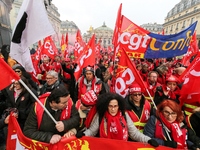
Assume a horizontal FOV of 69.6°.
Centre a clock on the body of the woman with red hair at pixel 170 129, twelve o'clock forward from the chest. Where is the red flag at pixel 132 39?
The red flag is roughly at 5 o'clock from the woman with red hair.

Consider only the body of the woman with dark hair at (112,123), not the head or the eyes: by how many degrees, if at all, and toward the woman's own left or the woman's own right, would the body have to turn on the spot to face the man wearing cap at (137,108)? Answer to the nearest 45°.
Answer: approximately 135° to the woman's own left

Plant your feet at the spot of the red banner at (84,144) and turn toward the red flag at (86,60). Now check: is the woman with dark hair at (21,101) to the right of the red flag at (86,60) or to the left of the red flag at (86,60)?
left

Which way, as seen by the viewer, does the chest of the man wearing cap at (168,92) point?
toward the camera

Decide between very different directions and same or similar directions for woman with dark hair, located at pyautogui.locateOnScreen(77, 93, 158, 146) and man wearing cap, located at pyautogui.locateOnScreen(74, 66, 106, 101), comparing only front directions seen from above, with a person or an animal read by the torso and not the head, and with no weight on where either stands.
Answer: same or similar directions

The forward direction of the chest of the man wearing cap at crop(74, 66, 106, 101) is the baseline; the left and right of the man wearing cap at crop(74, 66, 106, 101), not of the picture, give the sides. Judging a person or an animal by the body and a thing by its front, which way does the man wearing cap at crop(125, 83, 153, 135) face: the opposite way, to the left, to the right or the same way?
the same way

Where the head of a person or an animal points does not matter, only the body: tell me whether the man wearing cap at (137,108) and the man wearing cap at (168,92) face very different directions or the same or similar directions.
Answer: same or similar directions

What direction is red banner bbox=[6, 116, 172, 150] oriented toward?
toward the camera

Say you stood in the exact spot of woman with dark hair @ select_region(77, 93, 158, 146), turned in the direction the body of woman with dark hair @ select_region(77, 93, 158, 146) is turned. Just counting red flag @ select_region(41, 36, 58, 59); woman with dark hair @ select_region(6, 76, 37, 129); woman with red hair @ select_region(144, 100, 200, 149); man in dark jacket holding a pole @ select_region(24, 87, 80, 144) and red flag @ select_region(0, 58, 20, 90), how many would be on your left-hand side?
1

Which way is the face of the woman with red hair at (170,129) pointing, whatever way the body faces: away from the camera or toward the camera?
toward the camera

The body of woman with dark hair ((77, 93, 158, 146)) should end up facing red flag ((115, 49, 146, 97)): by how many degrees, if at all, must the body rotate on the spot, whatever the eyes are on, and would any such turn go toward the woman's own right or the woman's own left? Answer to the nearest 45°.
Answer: approximately 180°

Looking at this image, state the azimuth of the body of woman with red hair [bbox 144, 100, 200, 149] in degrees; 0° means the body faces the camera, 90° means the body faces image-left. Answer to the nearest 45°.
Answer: approximately 0°

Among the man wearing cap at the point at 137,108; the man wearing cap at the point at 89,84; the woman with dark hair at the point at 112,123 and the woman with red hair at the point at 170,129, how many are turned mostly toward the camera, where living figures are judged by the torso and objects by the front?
4

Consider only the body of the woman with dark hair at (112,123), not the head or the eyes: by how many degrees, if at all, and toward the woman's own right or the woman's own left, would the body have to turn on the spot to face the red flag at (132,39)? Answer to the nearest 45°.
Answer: approximately 180°
